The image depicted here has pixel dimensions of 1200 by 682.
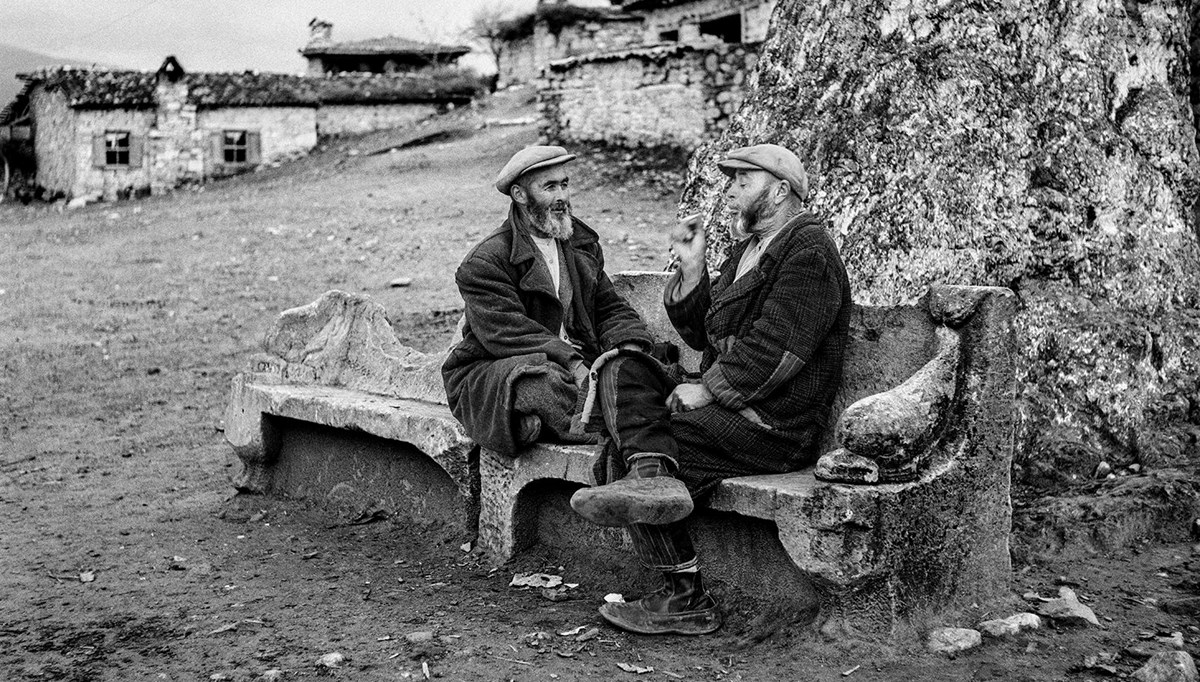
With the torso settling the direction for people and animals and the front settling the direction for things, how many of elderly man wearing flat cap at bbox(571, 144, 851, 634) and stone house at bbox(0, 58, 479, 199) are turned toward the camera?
1

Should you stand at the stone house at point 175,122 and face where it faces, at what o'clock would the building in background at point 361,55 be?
The building in background is roughly at 7 o'clock from the stone house.

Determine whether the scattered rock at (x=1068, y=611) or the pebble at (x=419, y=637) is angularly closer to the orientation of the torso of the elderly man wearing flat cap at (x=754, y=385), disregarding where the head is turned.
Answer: the pebble

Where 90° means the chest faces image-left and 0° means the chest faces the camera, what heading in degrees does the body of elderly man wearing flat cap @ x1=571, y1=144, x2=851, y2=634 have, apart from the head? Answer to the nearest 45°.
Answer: approximately 90°

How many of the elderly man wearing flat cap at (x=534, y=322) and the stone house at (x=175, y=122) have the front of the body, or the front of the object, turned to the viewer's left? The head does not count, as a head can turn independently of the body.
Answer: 0

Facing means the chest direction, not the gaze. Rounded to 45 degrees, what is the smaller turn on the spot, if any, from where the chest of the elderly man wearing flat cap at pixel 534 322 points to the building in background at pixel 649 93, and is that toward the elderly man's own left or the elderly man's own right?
approximately 135° to the elderly man's own left

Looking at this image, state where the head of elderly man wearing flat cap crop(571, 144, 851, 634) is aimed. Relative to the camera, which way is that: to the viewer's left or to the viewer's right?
to the viewer's left

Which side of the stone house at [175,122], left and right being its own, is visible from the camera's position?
front

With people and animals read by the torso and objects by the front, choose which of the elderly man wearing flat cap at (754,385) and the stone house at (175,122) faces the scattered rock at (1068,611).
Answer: the stone house

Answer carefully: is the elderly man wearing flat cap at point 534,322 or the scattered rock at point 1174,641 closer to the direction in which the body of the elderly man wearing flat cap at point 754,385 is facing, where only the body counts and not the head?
the elderly man wearing flat cap

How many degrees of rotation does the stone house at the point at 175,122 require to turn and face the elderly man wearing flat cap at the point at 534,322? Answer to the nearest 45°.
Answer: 0° — it already faces them

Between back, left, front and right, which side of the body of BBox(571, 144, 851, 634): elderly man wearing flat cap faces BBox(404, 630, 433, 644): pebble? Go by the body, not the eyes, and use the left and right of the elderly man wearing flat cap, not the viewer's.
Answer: front

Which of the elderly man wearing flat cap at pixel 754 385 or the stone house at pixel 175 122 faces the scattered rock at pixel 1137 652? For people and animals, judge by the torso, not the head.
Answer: the stone house

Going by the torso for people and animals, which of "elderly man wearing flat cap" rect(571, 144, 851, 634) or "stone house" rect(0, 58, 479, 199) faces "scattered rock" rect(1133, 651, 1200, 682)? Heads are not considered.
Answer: the stone house

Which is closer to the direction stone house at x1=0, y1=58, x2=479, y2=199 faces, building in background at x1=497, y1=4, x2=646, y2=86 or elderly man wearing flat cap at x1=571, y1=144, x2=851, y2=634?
the elderly man wearing flat cap

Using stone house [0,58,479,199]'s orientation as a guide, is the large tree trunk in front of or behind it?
in front

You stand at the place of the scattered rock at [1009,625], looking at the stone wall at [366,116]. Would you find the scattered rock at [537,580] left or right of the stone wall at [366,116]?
left

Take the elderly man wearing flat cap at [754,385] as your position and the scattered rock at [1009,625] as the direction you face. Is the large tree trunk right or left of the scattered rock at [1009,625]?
left
